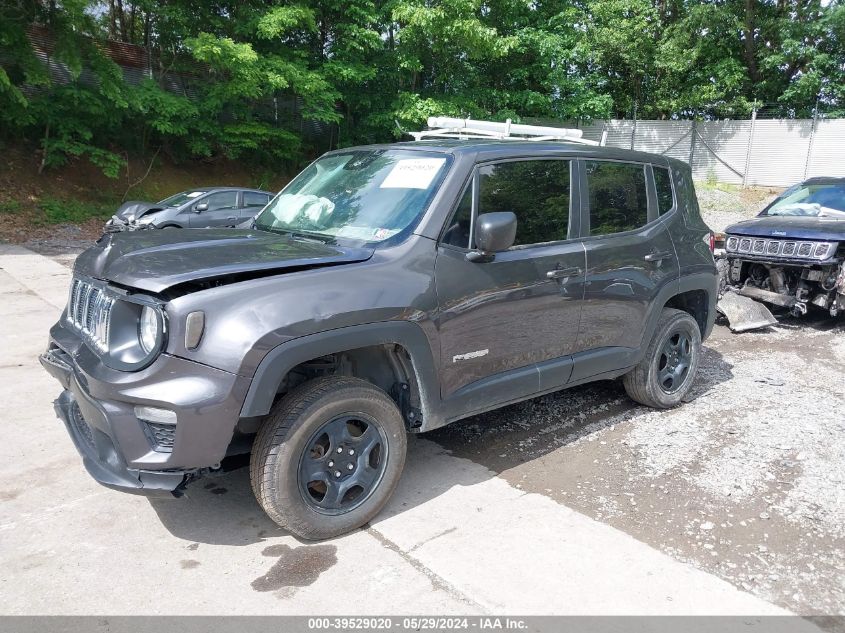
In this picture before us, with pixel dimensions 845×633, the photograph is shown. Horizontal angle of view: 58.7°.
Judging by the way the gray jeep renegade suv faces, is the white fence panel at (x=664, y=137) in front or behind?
behind

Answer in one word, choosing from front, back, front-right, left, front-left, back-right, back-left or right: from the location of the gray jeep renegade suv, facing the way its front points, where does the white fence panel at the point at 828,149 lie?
back

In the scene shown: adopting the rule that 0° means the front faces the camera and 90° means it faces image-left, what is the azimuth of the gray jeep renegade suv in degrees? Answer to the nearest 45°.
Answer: approximately 45°

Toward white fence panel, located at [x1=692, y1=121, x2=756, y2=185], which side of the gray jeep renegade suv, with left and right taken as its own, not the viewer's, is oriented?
back

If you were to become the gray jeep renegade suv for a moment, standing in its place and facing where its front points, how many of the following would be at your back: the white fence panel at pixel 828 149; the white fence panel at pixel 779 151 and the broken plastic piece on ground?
3

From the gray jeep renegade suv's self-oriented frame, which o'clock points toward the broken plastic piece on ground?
The broken plastic piece on ground is roughly at 6 o'clock from the gray jeep renegade suv.
